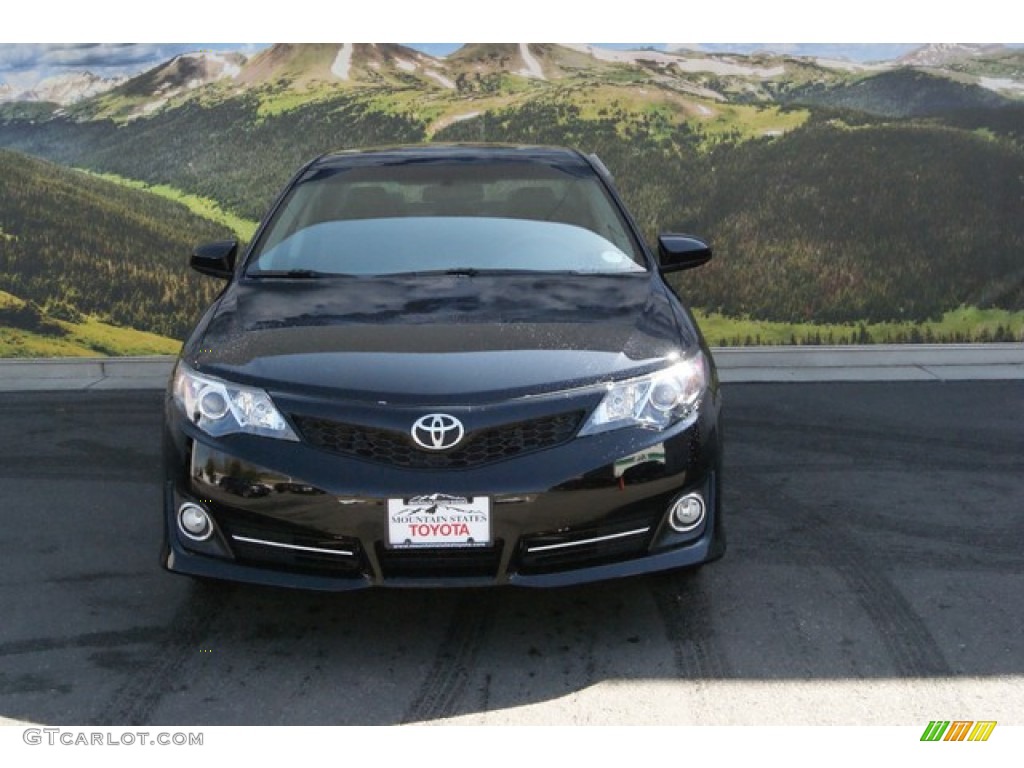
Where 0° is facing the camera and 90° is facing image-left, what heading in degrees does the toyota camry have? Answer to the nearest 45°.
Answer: approximately 0°
